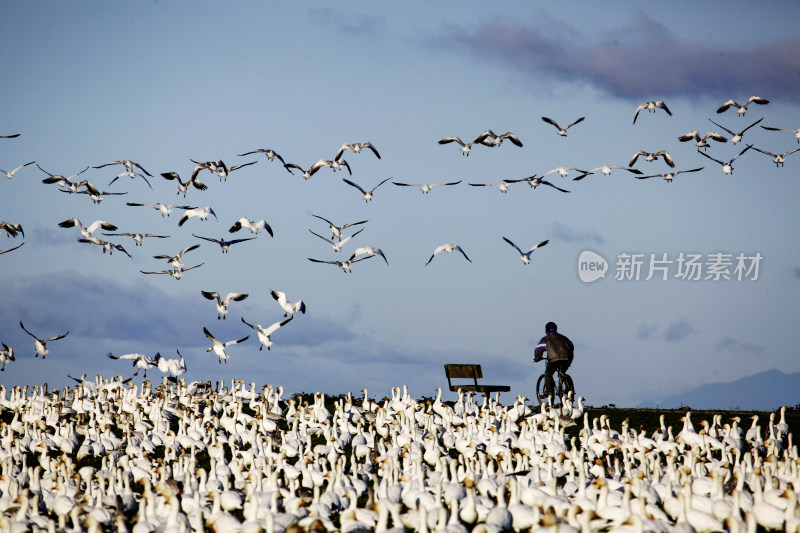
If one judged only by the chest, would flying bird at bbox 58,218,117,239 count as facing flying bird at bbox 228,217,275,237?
no

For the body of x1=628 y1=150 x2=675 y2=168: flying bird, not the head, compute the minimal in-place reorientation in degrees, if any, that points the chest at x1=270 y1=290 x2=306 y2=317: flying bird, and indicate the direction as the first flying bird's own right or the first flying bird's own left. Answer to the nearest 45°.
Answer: approximately 90° to the first flying bird's own right

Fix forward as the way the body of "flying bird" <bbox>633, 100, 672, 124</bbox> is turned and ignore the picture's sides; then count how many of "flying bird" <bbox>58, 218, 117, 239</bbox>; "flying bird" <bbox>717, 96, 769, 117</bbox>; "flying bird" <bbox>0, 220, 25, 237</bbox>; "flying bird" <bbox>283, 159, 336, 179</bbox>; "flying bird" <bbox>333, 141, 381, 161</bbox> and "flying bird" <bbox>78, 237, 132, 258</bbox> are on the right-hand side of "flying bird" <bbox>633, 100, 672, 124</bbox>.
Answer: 5

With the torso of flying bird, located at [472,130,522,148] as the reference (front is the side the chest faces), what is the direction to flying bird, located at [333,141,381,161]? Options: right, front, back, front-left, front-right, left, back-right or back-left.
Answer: right

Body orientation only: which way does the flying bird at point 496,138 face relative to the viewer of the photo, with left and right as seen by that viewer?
facing the viewer

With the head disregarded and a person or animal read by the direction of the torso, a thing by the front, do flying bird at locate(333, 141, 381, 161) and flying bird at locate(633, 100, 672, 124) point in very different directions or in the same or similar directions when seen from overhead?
same or similar directions

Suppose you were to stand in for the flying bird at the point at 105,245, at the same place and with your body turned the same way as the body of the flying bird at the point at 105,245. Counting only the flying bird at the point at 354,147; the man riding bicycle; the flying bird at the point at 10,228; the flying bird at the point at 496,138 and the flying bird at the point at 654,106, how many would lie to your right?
1
